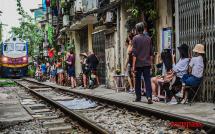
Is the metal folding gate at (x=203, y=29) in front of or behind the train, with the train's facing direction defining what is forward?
in front

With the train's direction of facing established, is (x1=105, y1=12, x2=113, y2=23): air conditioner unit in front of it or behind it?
in front

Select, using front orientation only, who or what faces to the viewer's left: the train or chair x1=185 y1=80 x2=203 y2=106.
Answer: the chair

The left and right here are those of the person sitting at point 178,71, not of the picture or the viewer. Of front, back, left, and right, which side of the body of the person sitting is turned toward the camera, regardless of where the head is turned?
left

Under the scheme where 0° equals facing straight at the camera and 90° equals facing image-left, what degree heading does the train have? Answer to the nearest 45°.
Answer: approximately 0°

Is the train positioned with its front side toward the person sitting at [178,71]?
yes

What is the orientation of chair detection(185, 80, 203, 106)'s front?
to the viewer's left

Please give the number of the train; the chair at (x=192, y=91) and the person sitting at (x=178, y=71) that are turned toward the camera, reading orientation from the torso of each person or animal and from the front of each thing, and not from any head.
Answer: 1

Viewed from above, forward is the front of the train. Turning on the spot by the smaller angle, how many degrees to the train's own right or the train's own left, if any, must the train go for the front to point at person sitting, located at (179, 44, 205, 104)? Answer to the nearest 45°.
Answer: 0° — it already faces them
